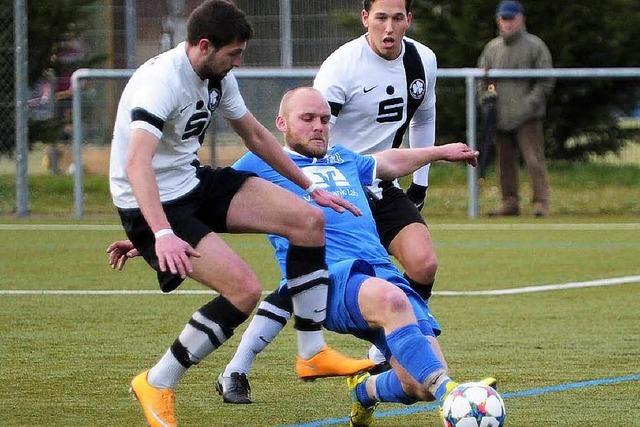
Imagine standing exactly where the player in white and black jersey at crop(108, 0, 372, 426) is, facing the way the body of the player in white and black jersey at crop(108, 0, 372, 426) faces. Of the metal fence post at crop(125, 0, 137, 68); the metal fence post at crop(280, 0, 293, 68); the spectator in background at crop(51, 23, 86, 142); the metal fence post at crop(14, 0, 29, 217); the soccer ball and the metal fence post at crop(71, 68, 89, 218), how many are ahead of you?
1

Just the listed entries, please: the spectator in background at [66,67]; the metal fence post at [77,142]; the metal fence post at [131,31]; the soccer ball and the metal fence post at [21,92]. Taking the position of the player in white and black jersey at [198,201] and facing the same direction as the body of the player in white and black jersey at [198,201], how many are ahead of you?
1

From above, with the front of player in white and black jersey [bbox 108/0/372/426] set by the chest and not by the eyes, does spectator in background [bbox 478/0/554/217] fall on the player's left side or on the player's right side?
on the player's left side

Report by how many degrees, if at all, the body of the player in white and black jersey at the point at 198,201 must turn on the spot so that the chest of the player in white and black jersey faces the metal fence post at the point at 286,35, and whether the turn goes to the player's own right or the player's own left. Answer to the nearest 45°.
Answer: approximately 135° to the player's own left

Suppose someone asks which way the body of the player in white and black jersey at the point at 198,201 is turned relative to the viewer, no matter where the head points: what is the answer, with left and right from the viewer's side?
facing the viewer and to the right of the viewer

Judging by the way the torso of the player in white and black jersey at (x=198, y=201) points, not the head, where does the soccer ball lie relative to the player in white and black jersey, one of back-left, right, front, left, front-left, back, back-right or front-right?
front

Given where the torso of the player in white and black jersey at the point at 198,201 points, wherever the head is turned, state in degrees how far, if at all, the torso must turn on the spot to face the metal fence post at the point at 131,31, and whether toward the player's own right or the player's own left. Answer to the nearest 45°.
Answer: approximately 135° to the player's own left

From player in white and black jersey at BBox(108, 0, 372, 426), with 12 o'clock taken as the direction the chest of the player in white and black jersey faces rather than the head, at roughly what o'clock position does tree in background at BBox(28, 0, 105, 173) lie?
The tree in background is roughly at 7 o'clock from the player in white and black jersey.
